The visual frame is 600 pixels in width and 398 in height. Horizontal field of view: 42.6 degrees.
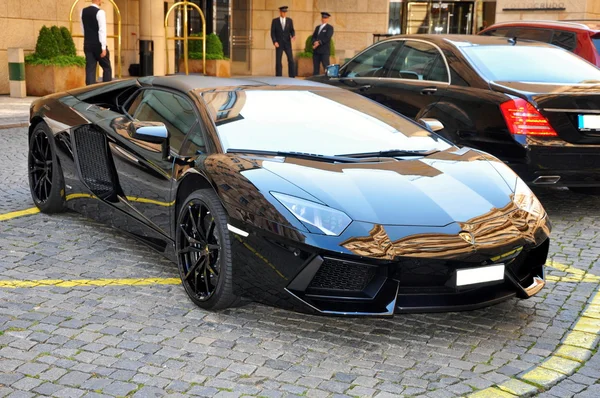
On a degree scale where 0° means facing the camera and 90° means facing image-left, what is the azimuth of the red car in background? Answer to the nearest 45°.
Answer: approximately 135°

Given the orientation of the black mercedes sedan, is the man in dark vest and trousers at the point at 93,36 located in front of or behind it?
in front

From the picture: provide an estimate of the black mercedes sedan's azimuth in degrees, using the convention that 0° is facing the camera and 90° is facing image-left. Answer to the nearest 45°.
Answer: approximately 135°

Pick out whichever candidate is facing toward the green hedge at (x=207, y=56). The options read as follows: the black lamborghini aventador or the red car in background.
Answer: the red car in background

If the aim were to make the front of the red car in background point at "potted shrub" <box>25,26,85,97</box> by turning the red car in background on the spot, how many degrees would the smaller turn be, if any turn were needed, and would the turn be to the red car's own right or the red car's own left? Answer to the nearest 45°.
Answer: approximately 45° to the red car's own left

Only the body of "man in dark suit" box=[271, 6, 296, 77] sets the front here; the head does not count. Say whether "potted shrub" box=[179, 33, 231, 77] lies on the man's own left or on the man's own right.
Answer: on the man's own right

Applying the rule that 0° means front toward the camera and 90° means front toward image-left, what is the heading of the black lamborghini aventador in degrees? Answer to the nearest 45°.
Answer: approximately 315°

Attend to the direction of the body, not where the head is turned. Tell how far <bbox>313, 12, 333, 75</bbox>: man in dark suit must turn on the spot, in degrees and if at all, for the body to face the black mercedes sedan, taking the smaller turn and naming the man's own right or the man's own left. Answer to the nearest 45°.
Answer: approximately 45° to the man's own left
